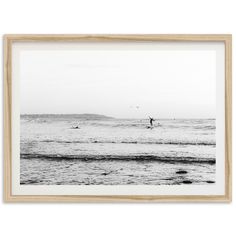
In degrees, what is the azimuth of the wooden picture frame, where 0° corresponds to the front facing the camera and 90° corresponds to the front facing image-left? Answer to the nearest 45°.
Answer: approximately 0°
